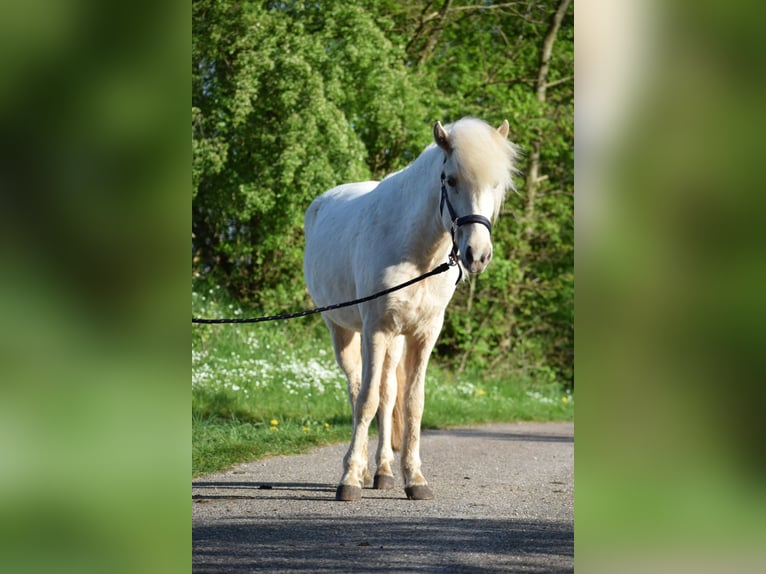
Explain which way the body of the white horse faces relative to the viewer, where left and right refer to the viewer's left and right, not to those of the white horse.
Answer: facing the viewer and to the right of the viewer
